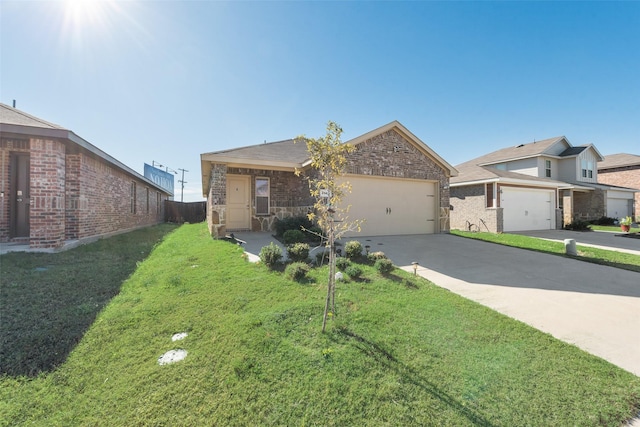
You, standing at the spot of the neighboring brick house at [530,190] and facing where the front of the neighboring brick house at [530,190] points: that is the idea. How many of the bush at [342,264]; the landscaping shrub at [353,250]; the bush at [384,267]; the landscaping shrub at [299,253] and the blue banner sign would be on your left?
0

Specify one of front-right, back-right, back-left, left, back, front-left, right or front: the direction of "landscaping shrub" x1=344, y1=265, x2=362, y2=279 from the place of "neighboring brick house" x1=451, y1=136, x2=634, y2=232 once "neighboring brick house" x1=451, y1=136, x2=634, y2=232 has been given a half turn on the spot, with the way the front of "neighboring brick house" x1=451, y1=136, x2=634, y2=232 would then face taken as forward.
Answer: back-left

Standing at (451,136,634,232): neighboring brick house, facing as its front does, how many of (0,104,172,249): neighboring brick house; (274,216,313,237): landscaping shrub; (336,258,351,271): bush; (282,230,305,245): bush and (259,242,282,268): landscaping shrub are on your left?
0

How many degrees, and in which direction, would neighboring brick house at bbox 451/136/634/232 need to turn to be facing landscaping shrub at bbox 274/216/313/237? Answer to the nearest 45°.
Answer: approximately 45° to its right

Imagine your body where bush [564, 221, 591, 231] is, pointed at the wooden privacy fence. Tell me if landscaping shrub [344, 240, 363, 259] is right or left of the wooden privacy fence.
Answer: left

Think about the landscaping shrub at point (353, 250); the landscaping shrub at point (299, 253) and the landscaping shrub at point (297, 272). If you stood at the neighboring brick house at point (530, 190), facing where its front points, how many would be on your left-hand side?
0

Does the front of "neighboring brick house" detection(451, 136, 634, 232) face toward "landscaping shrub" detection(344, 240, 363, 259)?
no

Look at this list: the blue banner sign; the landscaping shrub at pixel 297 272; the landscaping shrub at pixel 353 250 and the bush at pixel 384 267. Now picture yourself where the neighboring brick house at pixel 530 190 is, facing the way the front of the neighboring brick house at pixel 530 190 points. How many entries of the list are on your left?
0

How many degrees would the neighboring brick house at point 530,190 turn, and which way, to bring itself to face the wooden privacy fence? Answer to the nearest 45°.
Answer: approximately 90° to its right

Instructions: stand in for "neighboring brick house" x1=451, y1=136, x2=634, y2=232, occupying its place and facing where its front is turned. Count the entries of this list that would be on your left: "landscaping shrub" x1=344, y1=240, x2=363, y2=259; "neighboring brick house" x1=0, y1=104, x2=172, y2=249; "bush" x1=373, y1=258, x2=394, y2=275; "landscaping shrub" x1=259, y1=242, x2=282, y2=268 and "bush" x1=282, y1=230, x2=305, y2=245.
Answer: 0

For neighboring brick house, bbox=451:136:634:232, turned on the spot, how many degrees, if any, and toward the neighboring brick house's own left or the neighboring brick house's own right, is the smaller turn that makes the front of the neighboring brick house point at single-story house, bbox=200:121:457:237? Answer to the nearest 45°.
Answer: approximately 90° to the neighboring brick house's own right

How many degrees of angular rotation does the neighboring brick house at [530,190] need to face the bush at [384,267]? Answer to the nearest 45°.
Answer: approximately 45° to its right

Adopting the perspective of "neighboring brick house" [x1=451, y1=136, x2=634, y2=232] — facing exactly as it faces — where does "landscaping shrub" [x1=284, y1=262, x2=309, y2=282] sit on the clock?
The landscaping shrub is roughly at 2 o'clock from the neighboring brick house.

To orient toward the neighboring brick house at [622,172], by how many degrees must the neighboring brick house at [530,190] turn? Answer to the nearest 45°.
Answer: approximately 135° to its left

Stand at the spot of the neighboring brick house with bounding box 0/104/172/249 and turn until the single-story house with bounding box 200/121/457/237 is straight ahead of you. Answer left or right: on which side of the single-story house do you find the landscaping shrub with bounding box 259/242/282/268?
right

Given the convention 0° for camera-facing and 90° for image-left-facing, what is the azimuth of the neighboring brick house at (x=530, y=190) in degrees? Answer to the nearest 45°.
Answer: approximately 315°

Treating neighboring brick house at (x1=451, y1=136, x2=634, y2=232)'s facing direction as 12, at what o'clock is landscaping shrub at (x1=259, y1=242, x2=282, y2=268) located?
The landscaping shrub is roughly at 2 o'clock from the neighboring brick house.

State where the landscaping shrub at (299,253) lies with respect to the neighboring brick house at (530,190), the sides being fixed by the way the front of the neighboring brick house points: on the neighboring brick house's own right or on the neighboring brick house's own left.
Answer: on the neighboring brick house's own right

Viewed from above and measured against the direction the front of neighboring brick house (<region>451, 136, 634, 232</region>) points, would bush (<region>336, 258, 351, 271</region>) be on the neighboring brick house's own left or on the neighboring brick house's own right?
on the neighboring brick house's own right

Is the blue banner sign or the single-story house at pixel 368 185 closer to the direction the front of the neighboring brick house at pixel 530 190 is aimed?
the single-story house
